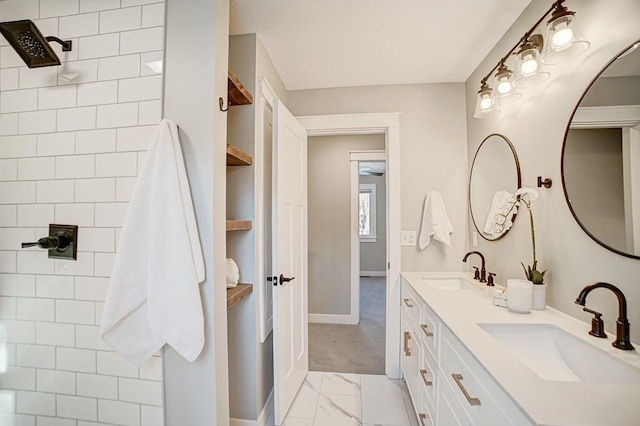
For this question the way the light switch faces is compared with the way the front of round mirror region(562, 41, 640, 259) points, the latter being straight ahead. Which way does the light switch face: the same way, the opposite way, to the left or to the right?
to the left

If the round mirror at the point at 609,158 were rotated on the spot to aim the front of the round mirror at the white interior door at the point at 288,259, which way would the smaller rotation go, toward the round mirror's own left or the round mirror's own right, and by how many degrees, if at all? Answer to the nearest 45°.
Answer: approximately 45° to the round mirror's own right

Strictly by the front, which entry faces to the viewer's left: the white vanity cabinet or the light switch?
the white vanity cabinet

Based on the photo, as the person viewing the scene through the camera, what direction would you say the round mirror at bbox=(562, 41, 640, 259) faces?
facing the viewer and to the left of the viewer

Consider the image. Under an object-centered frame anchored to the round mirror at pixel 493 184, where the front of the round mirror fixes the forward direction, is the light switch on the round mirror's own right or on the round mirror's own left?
on the round mirror's own right

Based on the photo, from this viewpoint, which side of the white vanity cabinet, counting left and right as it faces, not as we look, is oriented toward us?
left

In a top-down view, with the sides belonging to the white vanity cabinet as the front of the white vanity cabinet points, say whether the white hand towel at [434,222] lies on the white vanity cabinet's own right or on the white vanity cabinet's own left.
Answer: on the white vanity cabinet's own right

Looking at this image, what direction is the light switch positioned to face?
toward the camera

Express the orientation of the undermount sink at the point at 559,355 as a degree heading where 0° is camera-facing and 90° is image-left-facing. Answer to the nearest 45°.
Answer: approximately 45°
